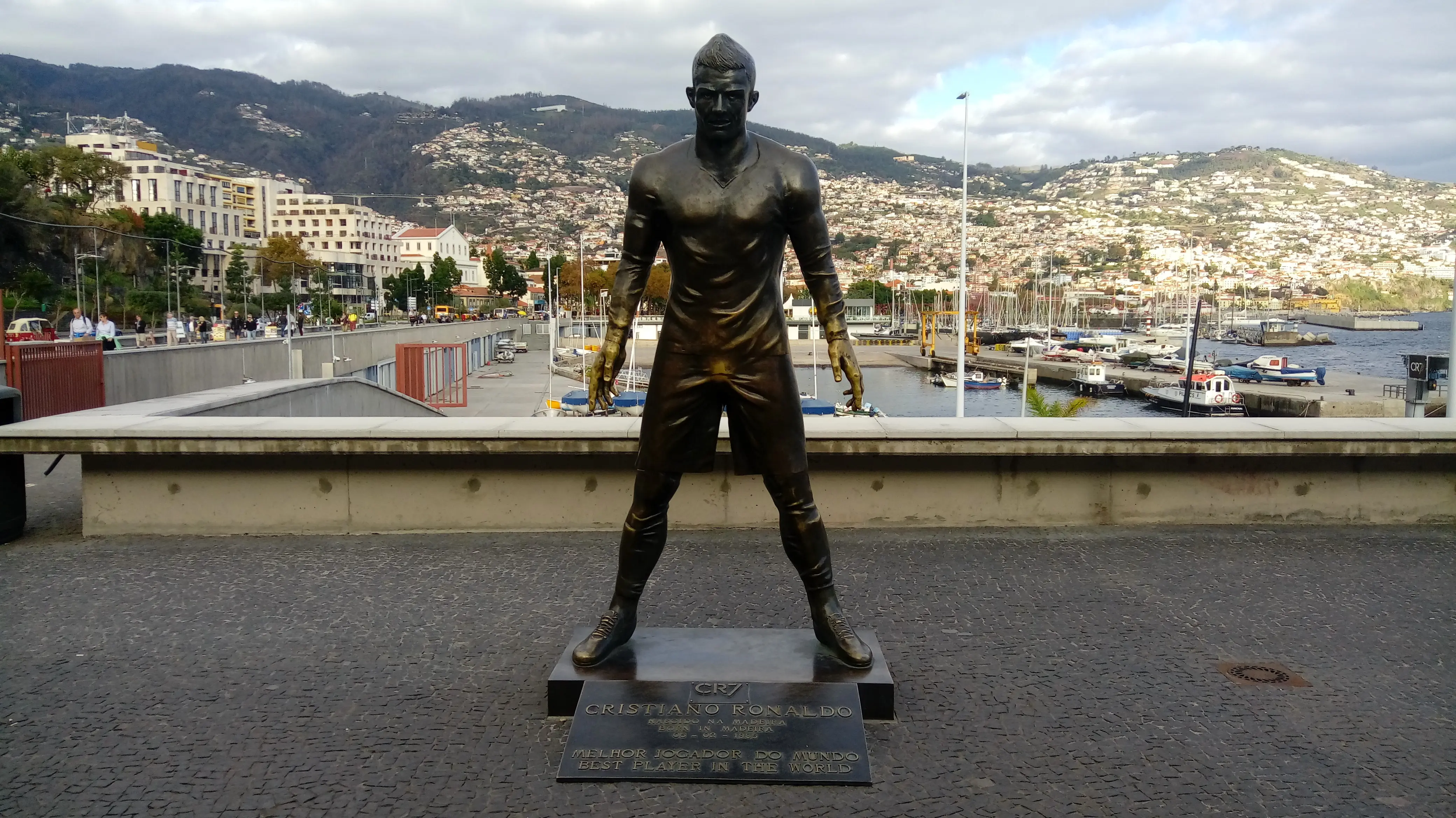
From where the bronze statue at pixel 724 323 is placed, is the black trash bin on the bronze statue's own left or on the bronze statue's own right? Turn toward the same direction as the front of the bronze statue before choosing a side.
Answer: on the bronze statue's own right

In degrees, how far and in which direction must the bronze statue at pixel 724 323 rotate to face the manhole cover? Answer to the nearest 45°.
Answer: approximately 90° to its left

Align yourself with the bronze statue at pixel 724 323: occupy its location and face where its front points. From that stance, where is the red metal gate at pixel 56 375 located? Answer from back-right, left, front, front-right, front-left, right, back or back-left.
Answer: back-right

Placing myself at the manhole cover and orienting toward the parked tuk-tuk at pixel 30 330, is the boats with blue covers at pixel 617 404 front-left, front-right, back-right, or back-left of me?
front-right

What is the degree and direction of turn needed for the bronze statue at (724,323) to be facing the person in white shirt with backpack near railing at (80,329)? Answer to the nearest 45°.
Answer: approximately 135° to its right

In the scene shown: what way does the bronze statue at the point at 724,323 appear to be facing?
toward the camera

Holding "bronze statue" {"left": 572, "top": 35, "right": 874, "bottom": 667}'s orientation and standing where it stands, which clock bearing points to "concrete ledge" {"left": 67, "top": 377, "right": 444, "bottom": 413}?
The concrete ledge is roughly at 5 o'clock from the bronze statue.

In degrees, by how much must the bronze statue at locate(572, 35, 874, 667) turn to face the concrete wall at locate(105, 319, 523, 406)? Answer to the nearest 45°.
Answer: approximately 135° to its right

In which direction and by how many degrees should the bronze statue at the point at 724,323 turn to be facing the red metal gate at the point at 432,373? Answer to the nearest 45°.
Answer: approximately 180°

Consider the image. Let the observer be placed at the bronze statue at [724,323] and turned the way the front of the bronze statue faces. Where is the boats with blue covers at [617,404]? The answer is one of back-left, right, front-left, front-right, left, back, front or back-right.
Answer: back
